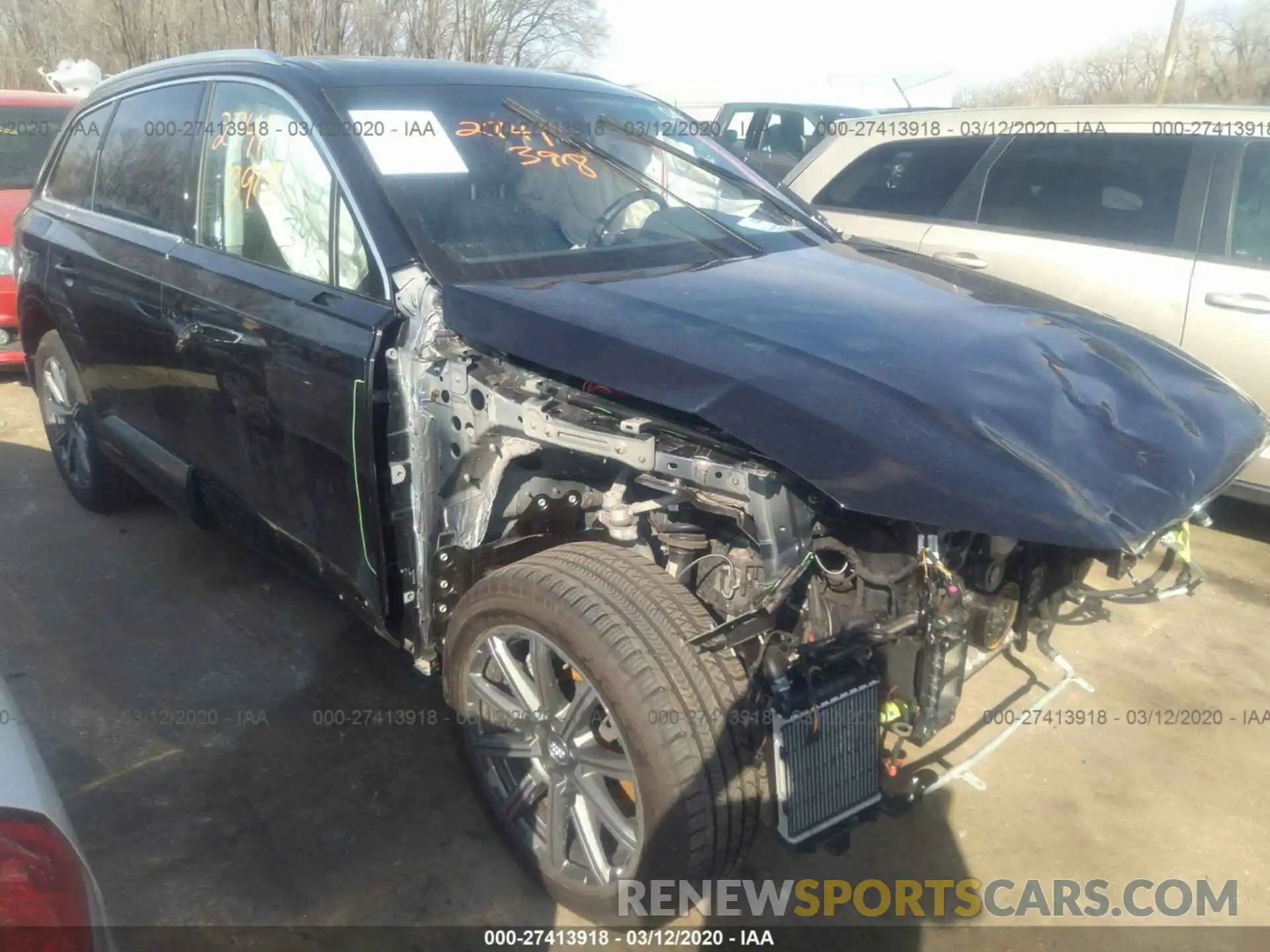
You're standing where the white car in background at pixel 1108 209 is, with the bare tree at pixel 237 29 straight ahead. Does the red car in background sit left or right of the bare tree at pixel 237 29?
left

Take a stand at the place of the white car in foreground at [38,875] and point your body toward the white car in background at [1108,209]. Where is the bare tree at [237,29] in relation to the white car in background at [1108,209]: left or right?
left

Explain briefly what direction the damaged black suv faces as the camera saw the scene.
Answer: facing the viewer and to the right of the viewer

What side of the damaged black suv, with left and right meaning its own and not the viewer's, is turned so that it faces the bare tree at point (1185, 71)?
left

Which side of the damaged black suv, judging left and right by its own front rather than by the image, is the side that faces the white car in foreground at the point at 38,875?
right

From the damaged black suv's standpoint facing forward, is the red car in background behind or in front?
behind

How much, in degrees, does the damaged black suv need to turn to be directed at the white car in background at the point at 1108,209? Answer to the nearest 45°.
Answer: approximately 90° to its left
